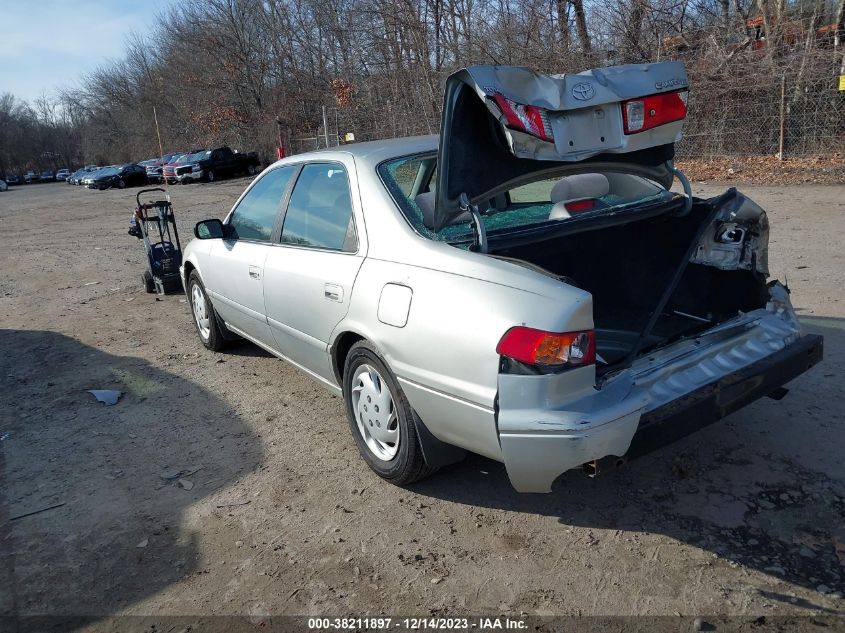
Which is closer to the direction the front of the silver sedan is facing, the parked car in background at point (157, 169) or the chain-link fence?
the parked car in background

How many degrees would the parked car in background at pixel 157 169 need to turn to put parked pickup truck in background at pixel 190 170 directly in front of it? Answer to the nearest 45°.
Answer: approximately 45° to its left

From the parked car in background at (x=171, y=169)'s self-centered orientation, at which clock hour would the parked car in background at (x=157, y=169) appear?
the parked car in background at (x=157, y=169) is roughly at 4 o'clock from the parked car in background at (x=171, y=169).

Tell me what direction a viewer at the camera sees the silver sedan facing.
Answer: facing away from the viewer and to the left of the viewer

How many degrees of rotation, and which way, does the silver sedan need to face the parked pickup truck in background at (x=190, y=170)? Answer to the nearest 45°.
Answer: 0° — it already faces it

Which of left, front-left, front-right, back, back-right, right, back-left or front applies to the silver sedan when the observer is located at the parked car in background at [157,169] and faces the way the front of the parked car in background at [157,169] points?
front-left
